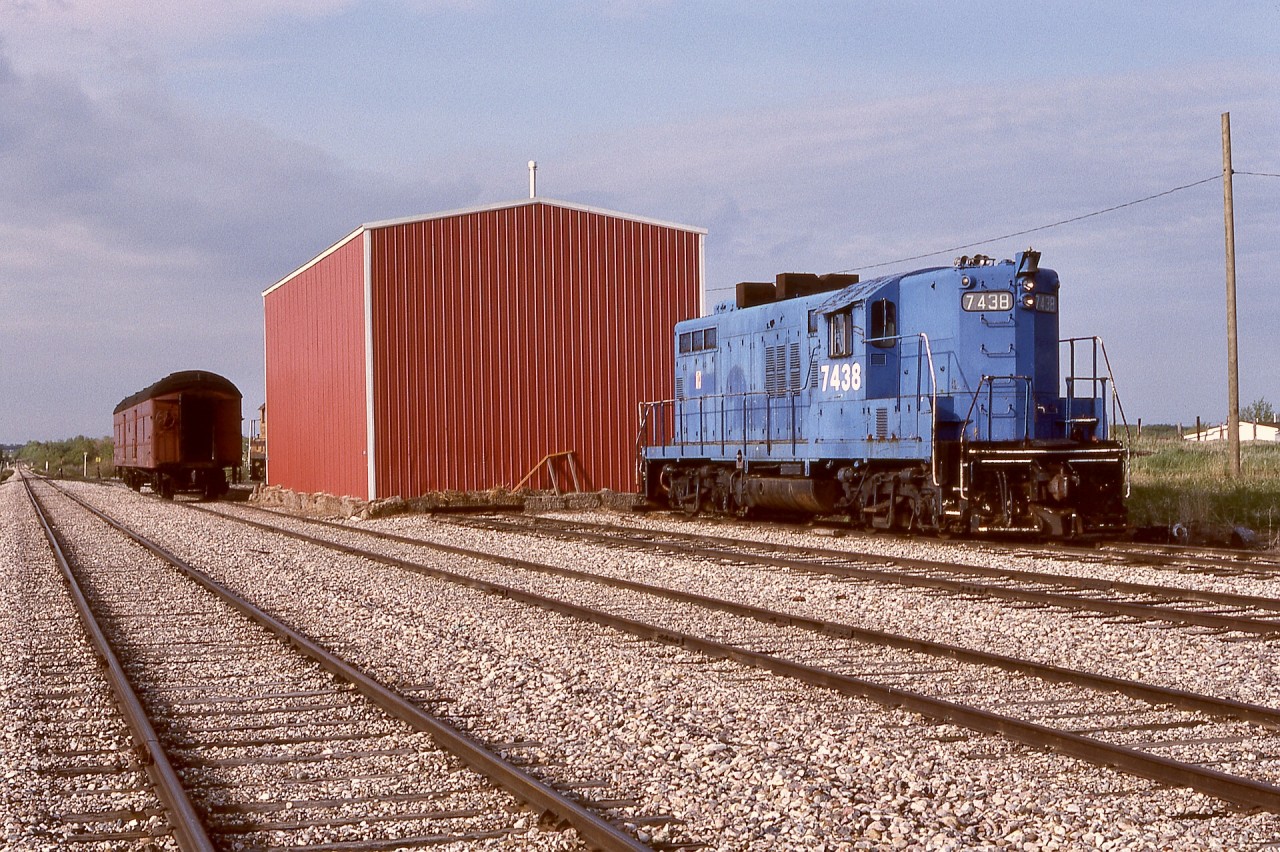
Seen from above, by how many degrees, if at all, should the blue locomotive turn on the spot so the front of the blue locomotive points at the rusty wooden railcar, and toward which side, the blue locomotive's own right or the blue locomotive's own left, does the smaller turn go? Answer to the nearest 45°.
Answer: approximately 180°

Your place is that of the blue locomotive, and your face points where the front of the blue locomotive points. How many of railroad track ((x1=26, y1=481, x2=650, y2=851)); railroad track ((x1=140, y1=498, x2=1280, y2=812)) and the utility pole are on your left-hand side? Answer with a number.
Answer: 1

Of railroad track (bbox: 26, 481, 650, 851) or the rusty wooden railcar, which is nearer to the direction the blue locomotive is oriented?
the railroad track

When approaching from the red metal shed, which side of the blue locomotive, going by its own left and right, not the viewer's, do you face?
back

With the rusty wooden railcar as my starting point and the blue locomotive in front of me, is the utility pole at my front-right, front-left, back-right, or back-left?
front-left

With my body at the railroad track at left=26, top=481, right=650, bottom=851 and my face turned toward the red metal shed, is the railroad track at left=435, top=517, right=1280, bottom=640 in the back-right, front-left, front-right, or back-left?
front-right

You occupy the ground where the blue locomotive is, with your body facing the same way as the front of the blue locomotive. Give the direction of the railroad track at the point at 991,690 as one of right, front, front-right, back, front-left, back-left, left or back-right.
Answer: front-right

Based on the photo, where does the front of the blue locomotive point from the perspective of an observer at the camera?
facing the viewer and to the right of the viewer

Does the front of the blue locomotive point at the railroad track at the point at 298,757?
no

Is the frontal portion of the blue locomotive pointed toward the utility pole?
no
